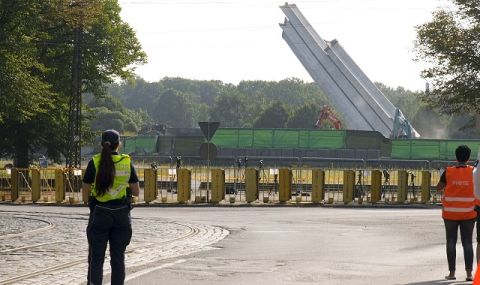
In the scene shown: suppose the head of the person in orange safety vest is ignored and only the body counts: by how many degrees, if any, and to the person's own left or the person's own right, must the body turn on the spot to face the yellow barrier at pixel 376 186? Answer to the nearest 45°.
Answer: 0° — they already face it

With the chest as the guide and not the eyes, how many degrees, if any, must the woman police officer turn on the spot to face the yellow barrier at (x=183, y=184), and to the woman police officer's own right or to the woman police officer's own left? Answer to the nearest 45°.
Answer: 0° — they already face it

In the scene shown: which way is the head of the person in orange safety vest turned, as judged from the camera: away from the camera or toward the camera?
away from the camera

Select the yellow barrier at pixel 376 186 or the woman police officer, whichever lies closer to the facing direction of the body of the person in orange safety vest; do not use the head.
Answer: the yellow barrier

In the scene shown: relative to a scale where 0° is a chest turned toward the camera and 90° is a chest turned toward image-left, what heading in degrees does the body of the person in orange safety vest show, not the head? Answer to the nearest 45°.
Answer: approximately 180°

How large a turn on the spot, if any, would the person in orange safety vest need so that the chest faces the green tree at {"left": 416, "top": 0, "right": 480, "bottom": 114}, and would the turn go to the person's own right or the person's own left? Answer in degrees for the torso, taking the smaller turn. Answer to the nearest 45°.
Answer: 0° — they already face it

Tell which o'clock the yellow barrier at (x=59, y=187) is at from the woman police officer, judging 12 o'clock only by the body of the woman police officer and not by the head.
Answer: The yellow barrier is roughly at 12 o'clock from the woman police officer.

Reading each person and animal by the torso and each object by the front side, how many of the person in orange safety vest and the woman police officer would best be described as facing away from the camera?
2

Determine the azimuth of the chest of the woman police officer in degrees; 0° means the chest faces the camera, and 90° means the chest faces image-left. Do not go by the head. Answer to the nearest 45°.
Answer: approximately 180°
